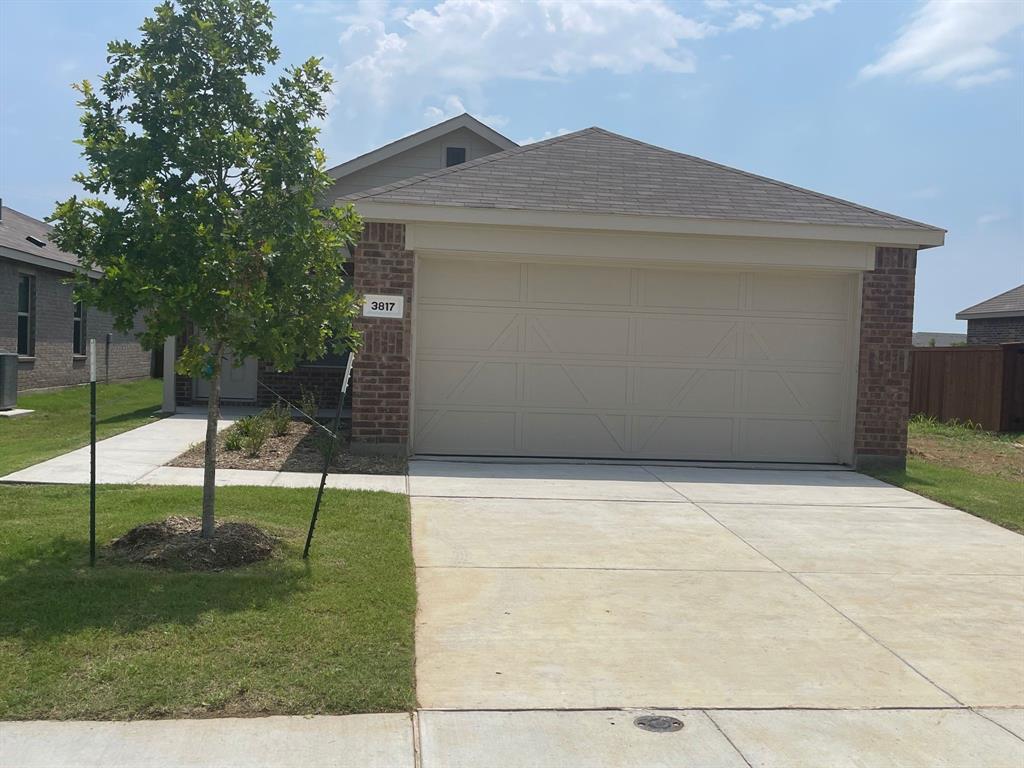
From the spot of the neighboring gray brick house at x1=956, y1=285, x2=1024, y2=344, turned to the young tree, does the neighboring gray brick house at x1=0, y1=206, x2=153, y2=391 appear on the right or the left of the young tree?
right

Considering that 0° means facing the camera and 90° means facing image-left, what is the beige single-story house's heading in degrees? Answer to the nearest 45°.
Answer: approximately 0°

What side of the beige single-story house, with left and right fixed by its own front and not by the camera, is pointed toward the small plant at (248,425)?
right

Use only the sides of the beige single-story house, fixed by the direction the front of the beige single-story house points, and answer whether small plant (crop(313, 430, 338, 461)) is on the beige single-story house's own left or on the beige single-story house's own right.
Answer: on the beige single-story house's own right

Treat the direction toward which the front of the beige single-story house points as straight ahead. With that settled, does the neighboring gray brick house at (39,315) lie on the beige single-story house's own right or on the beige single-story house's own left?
on the beige single-story house's own right

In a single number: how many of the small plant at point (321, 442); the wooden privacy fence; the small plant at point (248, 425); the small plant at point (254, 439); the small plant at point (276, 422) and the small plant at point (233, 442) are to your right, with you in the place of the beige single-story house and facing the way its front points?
5

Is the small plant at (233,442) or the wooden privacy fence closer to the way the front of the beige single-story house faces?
the small plant

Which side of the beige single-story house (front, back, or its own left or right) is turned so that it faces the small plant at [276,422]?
right

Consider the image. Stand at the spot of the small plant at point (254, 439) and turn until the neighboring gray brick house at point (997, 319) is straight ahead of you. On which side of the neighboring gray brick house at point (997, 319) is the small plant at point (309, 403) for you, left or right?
left

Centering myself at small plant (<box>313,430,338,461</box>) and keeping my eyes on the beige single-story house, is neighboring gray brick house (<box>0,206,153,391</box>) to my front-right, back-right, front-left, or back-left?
back-left

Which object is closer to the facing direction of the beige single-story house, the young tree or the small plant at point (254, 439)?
the young tree

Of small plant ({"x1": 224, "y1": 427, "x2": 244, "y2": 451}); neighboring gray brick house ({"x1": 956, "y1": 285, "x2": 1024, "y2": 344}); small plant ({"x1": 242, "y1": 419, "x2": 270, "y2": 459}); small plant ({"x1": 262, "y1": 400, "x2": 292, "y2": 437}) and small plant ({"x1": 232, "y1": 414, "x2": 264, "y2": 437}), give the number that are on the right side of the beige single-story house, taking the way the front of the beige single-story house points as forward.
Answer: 4

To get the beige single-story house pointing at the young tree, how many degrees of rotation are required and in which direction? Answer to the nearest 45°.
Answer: approximately 45° to its right

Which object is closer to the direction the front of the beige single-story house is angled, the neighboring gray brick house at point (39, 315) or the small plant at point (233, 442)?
the small plant

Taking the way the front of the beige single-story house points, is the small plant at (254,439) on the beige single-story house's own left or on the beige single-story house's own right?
on the beige single-story house's own right

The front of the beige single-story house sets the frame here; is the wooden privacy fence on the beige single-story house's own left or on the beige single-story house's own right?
on the beige single-story house's own left
